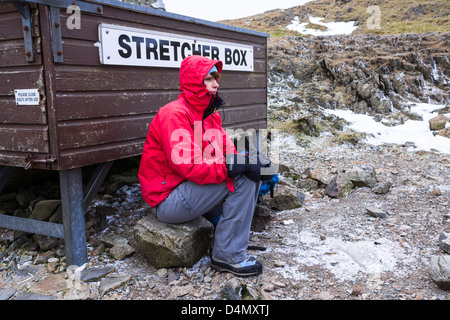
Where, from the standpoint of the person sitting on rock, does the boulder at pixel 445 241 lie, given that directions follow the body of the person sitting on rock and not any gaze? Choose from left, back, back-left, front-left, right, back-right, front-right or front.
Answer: front

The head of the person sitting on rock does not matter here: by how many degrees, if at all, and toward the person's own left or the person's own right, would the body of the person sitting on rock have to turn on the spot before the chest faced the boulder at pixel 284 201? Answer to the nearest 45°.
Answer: approximately 45° to the person's own left

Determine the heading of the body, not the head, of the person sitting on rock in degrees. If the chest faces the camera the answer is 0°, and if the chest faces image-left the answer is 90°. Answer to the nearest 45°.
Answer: approximately 270°

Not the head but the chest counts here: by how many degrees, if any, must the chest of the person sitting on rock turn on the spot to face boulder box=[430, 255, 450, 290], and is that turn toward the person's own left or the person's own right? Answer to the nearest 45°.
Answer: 0° — they already face it

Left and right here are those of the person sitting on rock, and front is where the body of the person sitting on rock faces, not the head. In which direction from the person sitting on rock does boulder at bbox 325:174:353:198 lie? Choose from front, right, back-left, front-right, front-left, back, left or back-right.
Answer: front-left

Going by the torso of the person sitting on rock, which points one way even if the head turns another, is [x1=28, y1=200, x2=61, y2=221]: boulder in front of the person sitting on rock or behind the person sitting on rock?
behind

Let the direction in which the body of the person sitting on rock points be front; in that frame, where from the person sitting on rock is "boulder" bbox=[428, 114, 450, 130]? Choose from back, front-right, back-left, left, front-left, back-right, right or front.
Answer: front-left

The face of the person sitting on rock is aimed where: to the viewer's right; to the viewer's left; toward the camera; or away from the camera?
to the viewer's right

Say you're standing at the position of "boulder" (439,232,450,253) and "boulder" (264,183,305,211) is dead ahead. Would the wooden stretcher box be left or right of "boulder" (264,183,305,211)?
left
